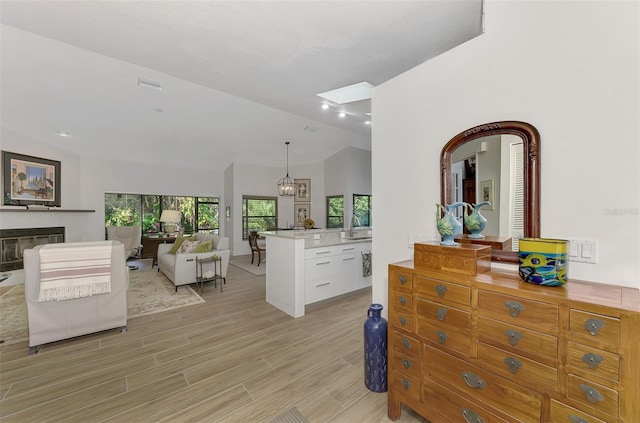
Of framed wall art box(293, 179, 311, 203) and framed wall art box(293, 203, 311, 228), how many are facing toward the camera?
2

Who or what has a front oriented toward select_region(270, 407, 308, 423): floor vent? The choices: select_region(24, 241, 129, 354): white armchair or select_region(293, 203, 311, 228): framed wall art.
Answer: the framed wall art

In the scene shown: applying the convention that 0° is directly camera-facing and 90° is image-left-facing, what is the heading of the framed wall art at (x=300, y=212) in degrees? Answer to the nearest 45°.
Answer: approximately 0°

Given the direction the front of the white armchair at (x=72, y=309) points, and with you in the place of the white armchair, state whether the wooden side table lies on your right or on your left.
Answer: on your right

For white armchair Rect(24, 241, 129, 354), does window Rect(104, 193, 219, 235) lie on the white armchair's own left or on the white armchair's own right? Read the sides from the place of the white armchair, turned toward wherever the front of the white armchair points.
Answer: on the white armchair's own right

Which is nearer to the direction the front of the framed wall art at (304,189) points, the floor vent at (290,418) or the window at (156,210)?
the floor vent

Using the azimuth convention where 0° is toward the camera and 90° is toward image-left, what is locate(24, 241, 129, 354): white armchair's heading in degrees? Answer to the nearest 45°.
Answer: approximately 135°

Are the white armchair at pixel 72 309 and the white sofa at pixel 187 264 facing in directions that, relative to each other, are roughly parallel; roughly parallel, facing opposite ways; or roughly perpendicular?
roughly perpendicular

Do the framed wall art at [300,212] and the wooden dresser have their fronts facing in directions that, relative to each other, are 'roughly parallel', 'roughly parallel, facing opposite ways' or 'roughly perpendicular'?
roughly perpendicular

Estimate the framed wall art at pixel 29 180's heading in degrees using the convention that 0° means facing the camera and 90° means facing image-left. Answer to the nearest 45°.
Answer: approximately 315°

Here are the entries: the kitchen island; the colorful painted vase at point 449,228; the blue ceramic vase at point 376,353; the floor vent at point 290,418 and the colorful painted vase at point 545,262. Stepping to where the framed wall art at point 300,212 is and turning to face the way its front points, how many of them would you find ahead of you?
5

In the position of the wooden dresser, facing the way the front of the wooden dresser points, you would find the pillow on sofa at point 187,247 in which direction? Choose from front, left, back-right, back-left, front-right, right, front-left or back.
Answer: front-right
